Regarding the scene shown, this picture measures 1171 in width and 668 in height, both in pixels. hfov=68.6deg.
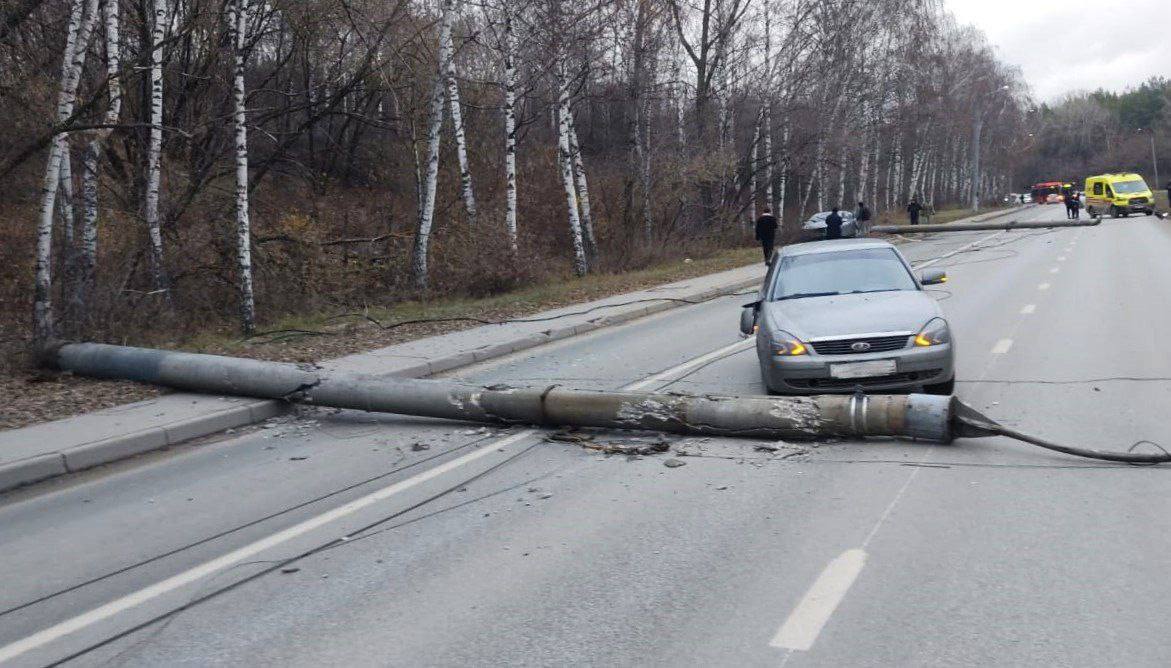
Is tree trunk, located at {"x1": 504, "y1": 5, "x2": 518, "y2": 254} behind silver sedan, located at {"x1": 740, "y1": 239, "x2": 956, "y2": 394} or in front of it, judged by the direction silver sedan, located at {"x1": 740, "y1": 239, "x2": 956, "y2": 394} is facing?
behind

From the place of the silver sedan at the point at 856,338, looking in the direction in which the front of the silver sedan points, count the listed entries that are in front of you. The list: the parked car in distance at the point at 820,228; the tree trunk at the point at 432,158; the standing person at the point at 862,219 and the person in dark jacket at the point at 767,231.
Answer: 0

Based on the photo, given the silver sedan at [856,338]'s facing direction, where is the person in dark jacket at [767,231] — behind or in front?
behind

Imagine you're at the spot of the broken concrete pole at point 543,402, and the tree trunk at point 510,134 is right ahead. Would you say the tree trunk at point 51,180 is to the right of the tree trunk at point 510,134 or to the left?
left

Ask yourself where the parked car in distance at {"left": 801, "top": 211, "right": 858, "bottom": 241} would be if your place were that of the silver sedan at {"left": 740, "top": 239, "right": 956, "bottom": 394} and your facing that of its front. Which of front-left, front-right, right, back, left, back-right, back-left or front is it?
back

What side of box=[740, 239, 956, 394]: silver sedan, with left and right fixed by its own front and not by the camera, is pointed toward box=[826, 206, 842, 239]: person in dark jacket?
back

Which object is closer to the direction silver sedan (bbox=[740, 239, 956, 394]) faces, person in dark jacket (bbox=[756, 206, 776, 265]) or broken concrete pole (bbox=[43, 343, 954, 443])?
the broken concrete pole

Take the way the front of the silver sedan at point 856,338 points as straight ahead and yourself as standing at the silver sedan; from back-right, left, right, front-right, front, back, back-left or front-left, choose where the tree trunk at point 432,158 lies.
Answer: back-right

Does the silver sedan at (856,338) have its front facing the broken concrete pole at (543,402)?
no

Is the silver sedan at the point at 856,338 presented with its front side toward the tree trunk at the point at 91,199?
no

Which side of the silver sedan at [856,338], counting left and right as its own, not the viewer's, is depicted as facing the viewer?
front

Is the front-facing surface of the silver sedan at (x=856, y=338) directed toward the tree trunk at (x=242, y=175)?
no

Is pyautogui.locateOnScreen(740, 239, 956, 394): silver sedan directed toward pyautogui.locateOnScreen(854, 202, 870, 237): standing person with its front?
no
